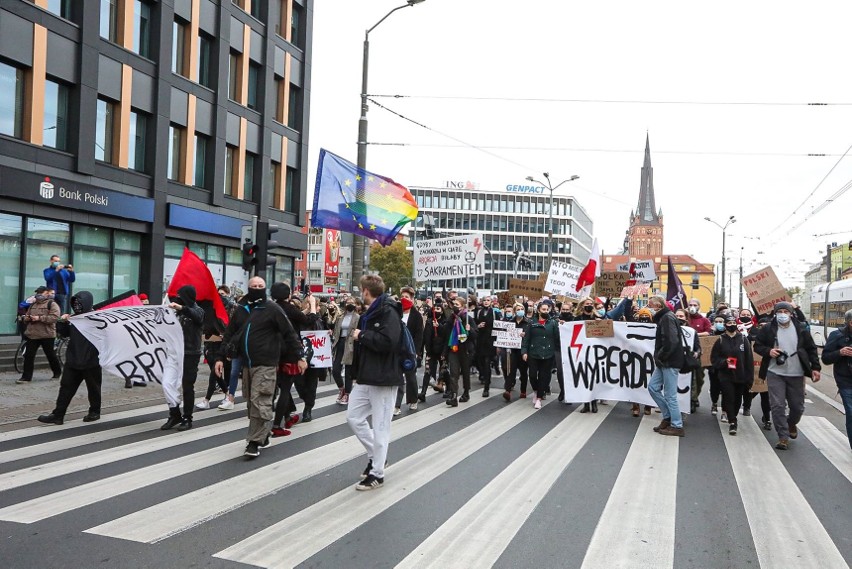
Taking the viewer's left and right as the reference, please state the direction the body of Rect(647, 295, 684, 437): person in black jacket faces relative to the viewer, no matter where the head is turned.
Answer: facing to the left of the viewer

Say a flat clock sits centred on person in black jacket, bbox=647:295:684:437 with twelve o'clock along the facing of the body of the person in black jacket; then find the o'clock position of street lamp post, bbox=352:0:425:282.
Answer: The street lamp post is roughly at 1 o'clock from the person in black jacket.

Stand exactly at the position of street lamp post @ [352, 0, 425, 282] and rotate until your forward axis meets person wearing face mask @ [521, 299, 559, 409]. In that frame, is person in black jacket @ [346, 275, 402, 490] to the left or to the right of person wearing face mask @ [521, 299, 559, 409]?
right

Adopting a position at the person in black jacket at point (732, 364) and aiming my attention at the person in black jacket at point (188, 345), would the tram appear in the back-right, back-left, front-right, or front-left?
back-right

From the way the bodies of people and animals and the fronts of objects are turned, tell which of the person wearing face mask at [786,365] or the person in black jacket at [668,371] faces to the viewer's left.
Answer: the person in black jacket

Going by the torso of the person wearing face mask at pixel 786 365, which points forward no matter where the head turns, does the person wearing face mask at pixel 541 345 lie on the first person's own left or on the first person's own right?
on the first person's own right
